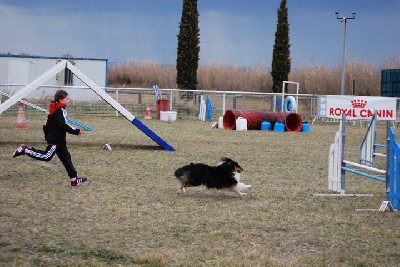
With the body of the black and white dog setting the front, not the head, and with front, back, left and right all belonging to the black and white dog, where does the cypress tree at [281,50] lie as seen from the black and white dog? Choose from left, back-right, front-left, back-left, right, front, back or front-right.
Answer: left

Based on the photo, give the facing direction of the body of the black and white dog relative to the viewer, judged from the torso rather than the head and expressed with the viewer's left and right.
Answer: facing to the right of the viewer

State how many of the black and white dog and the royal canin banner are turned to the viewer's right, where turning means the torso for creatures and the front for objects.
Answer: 1

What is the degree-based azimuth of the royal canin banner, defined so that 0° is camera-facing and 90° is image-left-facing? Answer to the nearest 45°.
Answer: approximately 0°

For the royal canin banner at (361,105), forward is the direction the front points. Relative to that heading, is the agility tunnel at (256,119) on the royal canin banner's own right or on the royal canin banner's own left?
on the royal canin banner's own right

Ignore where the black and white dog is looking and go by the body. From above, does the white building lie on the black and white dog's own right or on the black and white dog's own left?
on the black and white dog's own left

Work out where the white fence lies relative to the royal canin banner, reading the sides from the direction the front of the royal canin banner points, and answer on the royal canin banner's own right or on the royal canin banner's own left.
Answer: on the royal canin banner's own right

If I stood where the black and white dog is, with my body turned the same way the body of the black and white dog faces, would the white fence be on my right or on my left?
on my left

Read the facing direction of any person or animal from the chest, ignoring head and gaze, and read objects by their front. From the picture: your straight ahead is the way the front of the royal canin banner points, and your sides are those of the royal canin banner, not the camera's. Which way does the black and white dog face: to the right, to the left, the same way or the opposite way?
to the left

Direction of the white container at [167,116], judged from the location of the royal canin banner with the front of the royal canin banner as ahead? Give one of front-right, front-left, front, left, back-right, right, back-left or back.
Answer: right
